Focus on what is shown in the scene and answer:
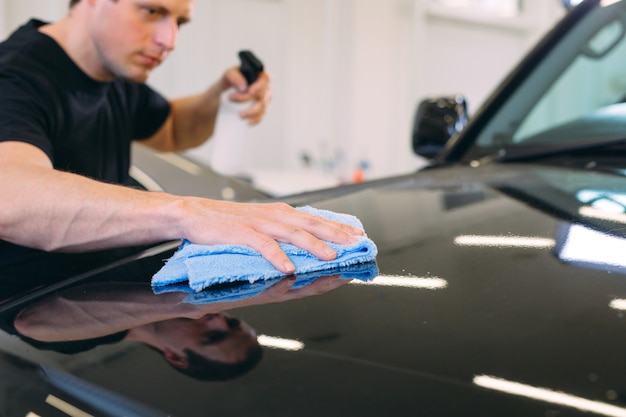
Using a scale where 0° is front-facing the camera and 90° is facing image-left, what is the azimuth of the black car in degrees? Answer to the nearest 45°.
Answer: approximately 45°

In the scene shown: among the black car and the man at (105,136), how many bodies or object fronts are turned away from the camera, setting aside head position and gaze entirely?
0

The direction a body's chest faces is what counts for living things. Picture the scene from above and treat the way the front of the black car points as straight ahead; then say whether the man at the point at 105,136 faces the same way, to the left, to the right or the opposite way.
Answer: to the left

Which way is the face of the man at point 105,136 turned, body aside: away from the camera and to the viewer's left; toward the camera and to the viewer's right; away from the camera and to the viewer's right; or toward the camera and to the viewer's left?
toward the camera and to the viewer's right

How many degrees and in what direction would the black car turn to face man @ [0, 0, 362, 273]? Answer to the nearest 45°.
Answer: approximately 90° to its right
